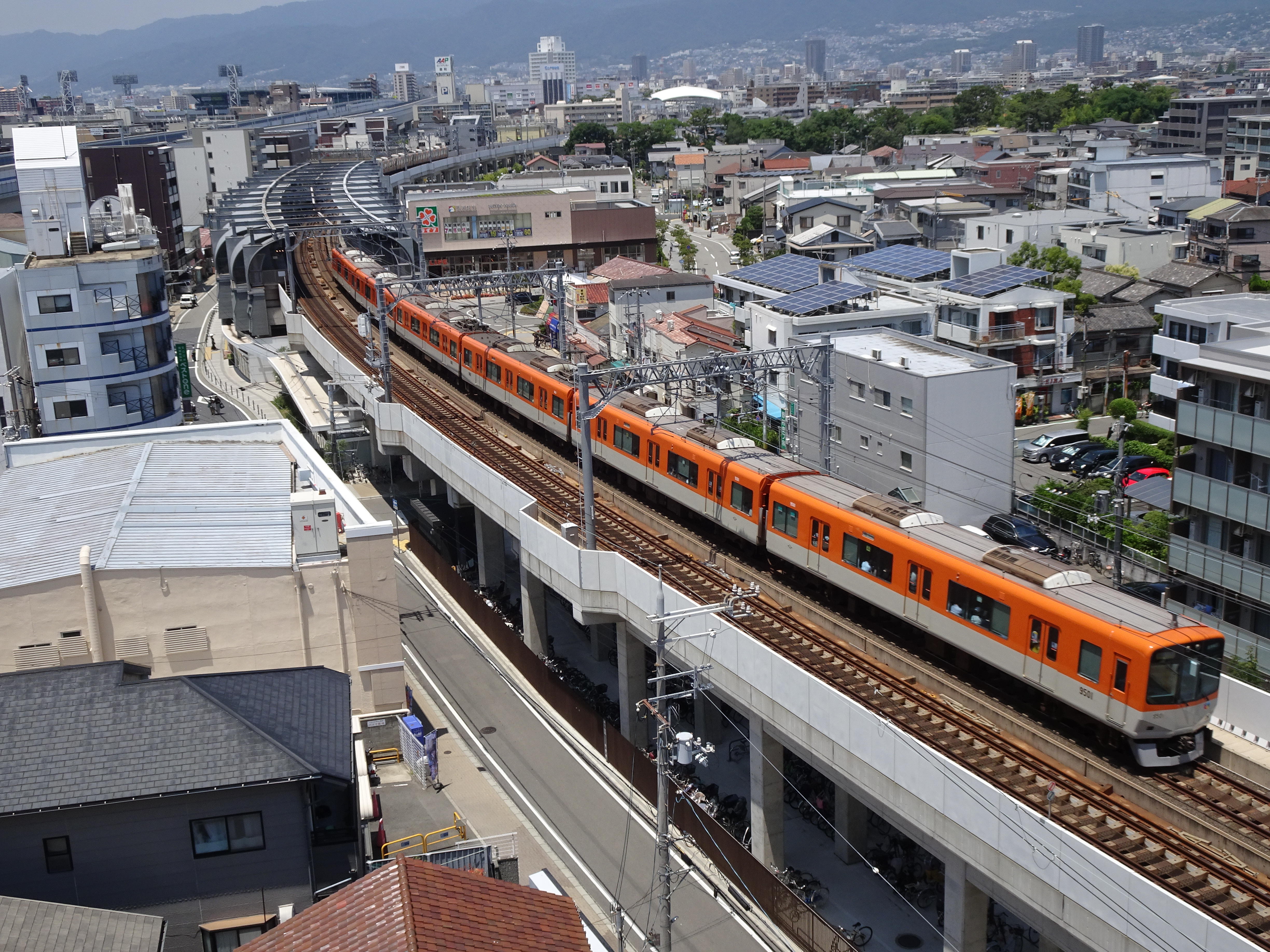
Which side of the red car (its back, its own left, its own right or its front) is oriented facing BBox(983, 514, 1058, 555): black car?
front

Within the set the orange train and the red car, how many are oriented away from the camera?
0

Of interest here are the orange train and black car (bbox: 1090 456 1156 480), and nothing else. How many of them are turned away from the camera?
0

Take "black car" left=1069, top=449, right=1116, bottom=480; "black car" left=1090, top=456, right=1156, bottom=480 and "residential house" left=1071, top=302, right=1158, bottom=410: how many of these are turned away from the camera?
0

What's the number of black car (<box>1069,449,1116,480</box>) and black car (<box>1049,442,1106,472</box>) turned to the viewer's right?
0

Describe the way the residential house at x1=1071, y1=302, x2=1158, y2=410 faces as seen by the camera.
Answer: facing the viewer

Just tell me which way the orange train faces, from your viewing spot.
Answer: facing the viewer and to the right of the viewer

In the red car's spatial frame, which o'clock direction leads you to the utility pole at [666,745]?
The utility pole is roughly at 11 o'clock from the red car.

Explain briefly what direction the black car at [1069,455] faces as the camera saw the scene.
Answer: facing the viewer and to the left of the viewer

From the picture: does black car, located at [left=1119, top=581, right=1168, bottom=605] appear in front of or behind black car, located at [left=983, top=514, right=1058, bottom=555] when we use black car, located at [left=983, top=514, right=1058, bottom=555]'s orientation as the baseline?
in front

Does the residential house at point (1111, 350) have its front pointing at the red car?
yes

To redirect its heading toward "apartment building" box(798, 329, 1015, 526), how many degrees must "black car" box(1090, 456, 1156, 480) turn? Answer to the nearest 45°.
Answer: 0° — it already faces it

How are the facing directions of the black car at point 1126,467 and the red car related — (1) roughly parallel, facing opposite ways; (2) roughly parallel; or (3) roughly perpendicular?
roughly parallel

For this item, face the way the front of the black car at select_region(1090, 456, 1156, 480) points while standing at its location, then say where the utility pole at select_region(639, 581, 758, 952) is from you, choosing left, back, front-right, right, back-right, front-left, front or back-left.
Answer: front-left

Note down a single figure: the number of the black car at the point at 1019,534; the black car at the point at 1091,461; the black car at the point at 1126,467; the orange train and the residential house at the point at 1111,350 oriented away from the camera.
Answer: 0

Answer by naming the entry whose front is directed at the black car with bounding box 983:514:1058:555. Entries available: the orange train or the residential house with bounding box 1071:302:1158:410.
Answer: the residential house

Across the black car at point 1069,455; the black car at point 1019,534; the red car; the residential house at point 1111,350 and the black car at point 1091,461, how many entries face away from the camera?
0

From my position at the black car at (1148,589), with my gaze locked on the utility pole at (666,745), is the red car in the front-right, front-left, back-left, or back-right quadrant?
back-right
